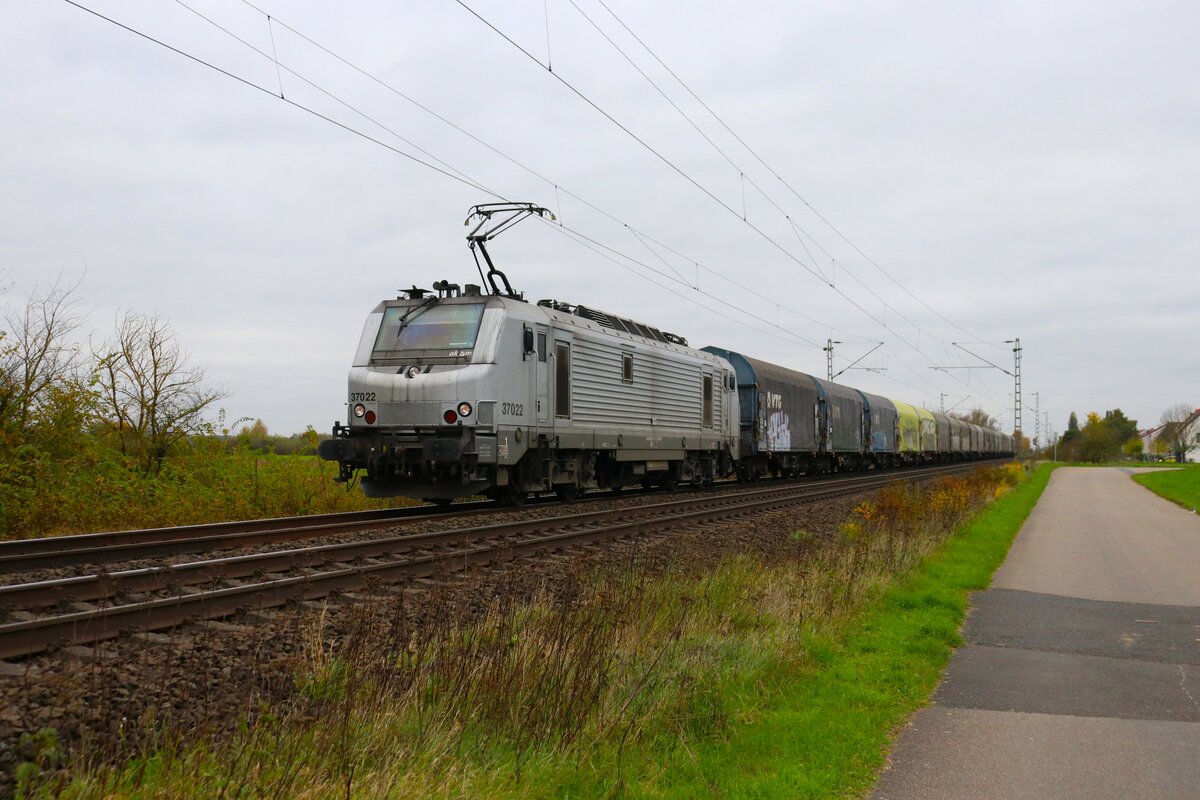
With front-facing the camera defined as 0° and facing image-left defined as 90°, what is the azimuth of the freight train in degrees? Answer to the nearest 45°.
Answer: approximately 45°
